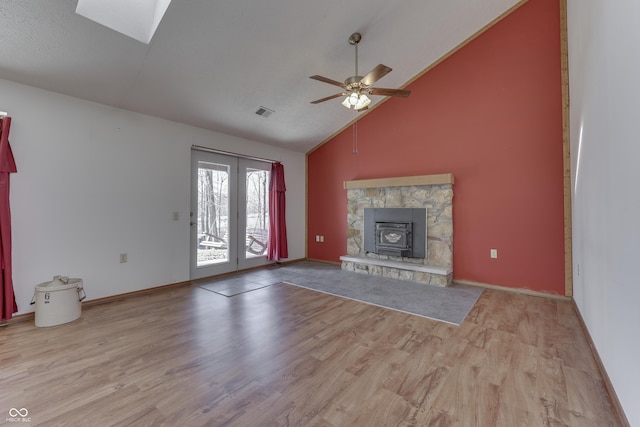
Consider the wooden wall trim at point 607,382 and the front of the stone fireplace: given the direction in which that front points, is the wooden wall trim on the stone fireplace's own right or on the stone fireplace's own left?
on the stone fireplace's own left

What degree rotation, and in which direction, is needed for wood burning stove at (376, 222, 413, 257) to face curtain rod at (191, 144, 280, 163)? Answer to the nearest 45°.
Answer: approximately 45° to its right

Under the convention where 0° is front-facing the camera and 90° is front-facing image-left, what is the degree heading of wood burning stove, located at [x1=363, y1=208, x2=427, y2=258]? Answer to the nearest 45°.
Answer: approximately 45°

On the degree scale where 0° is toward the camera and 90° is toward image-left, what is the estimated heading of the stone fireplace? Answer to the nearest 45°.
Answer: approximately 45°

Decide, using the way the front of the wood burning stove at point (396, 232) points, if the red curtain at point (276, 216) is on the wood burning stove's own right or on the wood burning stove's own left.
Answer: on the wood burning stove's own right

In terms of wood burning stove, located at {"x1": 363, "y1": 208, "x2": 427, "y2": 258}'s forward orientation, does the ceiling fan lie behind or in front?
in front

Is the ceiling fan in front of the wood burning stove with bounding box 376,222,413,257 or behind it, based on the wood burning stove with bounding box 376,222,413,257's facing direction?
in front
